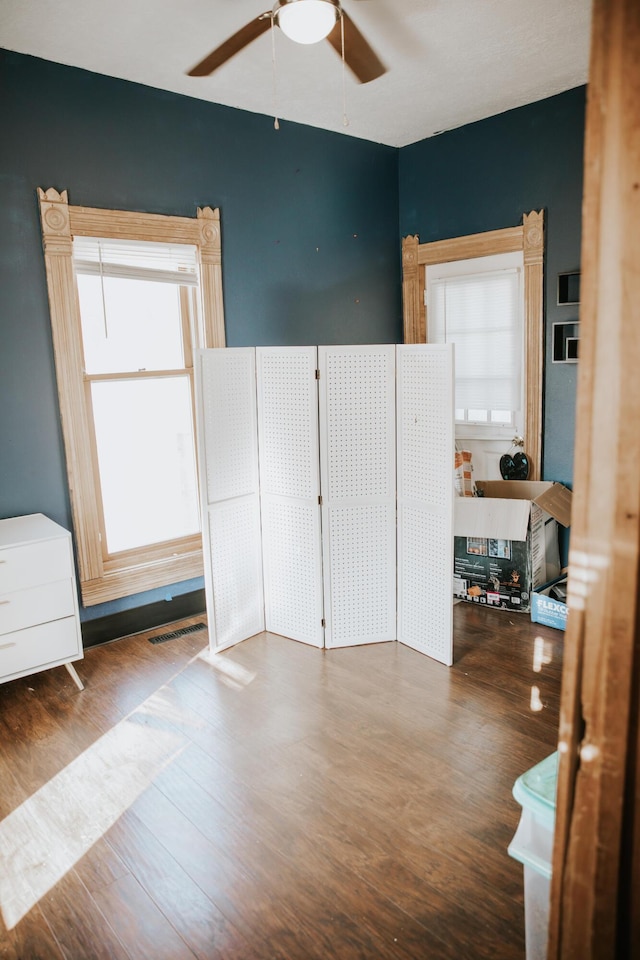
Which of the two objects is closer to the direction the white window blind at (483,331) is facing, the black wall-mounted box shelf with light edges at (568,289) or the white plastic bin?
the white plastic bin

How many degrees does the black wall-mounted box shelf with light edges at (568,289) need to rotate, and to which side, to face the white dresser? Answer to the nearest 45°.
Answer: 0° — it already faces it

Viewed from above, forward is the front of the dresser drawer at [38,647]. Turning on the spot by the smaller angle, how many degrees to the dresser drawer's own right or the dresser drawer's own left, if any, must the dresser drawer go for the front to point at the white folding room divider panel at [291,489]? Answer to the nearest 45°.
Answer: approximately 45° to the dresser drawer's own left

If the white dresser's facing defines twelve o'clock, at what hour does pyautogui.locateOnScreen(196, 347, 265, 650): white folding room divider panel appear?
The white folding room divider panel is roughly at 10 o'clock from the white dresser.

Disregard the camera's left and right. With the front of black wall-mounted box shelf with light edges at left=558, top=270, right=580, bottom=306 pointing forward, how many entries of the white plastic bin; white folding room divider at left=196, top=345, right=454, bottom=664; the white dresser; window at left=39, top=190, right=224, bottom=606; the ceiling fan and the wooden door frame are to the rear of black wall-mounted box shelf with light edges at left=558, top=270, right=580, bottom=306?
0

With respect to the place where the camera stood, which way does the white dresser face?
facing the viewer and to the right of the viewer

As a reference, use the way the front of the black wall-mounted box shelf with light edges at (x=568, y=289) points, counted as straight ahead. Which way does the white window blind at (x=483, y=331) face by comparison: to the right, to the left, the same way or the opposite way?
the same way

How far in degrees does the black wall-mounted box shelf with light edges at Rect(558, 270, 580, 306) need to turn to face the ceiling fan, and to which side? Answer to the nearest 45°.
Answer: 0° — it already faces it

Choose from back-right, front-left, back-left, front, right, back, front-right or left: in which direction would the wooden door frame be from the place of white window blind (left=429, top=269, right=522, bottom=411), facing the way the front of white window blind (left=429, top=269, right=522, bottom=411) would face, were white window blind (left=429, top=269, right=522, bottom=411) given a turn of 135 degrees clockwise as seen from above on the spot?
back

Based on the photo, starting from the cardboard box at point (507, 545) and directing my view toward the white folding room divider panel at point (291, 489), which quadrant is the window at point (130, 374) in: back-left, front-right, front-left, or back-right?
front-right

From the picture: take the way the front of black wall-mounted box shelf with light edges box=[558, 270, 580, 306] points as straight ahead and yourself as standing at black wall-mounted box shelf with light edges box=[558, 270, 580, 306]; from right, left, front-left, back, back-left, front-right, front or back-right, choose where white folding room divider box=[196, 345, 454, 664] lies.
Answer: front

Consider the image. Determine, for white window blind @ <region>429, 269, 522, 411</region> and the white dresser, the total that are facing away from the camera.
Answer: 0

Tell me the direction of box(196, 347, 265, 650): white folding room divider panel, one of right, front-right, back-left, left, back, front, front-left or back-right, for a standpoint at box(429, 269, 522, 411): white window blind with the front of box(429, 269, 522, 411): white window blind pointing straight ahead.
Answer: front

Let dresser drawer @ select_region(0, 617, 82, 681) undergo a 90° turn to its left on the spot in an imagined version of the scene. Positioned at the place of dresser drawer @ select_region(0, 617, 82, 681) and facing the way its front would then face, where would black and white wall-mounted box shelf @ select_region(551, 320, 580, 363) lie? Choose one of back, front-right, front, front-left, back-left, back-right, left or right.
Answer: front-right

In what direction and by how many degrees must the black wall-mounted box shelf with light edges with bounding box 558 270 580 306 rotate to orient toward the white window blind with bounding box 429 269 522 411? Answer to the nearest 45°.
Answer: approximately 90° to its right
